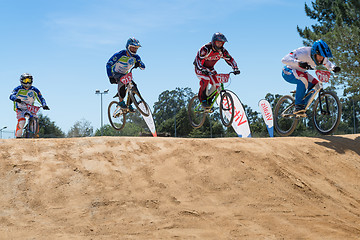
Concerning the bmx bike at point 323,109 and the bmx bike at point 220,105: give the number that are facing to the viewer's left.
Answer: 0

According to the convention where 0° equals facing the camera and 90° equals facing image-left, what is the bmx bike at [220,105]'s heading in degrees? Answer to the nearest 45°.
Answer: approximately 315°

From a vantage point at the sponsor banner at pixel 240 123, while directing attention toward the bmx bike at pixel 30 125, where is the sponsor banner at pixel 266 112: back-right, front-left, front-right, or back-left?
back-right

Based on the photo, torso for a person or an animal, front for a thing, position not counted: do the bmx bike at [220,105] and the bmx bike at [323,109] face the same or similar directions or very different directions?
same or similar directions

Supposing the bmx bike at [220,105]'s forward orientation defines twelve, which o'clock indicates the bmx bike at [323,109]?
the bmx bike at [323,109] is roughly at 11 o'clock from the bmx bike at [220,105].

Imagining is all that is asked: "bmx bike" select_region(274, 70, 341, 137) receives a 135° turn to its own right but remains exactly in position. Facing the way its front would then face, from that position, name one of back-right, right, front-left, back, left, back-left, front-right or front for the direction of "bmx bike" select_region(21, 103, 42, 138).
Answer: front

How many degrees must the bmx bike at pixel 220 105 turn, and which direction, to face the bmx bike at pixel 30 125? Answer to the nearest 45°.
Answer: approximately 135° to its right

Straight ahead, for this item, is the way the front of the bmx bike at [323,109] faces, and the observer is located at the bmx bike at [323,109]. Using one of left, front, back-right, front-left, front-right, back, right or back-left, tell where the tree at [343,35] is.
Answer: back-left

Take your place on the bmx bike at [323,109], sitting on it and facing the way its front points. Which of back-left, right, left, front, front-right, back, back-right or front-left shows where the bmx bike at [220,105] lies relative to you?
back-right

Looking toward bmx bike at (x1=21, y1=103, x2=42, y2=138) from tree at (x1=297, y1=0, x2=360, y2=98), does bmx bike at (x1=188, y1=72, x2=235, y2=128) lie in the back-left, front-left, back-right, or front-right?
front-left
